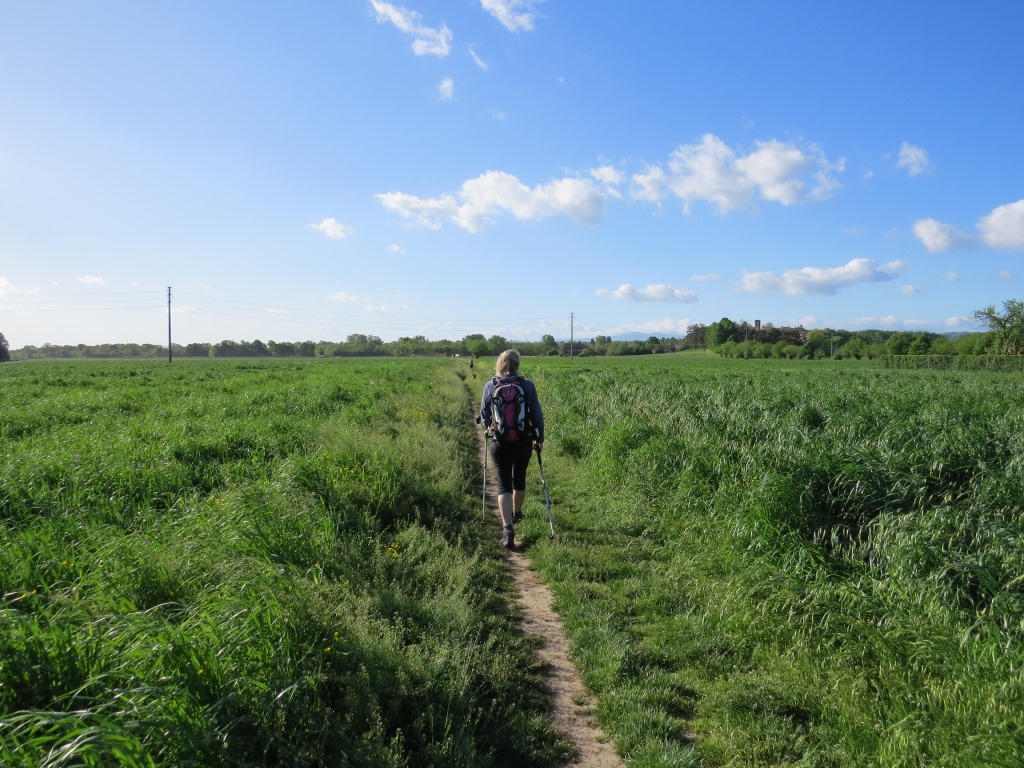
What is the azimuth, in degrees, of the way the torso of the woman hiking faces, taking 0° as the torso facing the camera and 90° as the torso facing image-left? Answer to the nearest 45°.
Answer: approximately 180°

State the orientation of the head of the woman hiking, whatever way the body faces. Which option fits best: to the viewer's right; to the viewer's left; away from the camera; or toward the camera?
away from the camera
